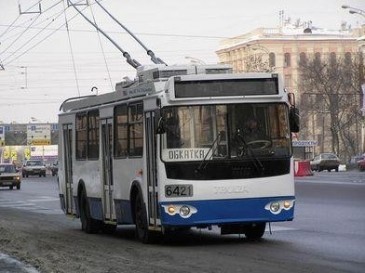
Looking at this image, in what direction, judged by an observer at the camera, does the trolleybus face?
facing the viewer and to the right of the viewer
